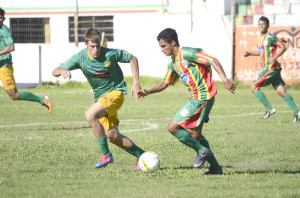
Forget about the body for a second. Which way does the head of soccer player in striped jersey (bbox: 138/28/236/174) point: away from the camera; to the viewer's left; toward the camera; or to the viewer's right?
to the viewer's left

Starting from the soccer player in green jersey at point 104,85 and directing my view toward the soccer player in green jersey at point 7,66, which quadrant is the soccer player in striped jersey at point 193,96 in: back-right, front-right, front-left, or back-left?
back-right

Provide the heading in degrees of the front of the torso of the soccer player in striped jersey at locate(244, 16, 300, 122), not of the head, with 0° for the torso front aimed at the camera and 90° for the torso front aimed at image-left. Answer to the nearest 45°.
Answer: approximately 45°

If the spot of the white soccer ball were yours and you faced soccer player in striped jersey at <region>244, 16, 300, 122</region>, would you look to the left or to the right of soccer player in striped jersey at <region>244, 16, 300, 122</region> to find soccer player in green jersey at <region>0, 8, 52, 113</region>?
left

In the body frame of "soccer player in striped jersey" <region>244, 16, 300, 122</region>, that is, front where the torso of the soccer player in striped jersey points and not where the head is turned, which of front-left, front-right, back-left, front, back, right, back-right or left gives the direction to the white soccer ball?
front-left

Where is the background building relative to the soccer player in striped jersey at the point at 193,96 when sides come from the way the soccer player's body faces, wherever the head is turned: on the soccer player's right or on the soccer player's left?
on the soccer player's right

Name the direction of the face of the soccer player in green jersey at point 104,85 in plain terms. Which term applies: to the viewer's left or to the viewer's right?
to the viewer's right

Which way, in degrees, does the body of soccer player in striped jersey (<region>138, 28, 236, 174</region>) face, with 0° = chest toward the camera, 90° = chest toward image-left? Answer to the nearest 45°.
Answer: approximately 45°

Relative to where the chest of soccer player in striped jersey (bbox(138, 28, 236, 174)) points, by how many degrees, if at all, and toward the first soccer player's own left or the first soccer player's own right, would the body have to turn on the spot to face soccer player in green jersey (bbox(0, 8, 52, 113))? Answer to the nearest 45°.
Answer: approximately 90° to the first soccer player's own right
